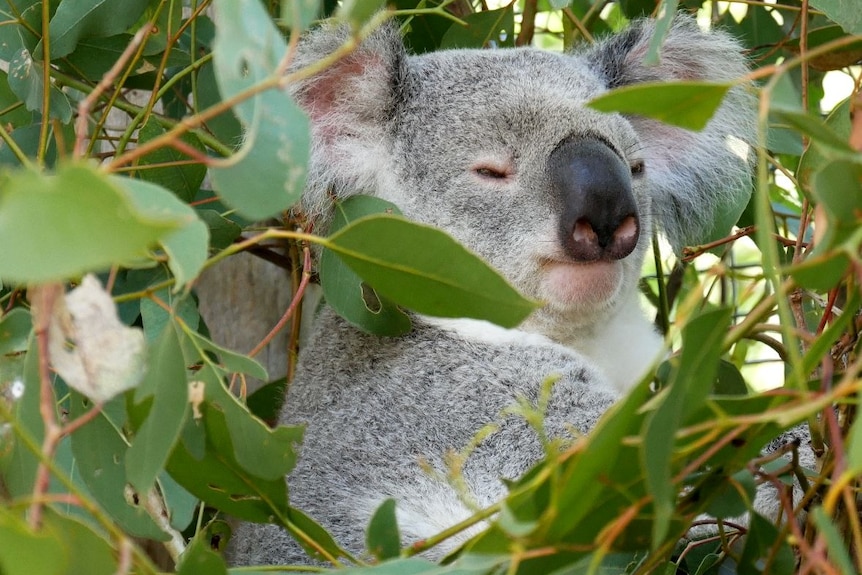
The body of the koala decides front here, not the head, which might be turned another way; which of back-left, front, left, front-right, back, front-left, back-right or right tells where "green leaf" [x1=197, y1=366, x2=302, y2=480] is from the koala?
front-right

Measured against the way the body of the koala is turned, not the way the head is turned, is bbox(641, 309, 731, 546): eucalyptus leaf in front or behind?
in front

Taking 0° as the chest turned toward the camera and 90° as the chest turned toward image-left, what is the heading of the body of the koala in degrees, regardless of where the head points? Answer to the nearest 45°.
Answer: approximately 315°

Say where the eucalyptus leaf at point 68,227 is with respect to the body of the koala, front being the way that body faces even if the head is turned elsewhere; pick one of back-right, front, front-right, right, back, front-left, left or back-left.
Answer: front-right

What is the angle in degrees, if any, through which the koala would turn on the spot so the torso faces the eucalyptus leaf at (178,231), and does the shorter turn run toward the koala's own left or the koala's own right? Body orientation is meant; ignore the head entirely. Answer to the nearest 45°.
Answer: approximately 45° to the koala's own right

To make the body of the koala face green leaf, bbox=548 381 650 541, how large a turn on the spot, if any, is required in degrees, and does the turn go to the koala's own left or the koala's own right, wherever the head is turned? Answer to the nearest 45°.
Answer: approximately 45° to the koala's own right
